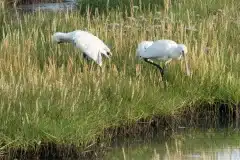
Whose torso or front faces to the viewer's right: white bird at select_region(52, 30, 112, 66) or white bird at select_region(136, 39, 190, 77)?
white bird at select_region(136, 39, 190, 77)

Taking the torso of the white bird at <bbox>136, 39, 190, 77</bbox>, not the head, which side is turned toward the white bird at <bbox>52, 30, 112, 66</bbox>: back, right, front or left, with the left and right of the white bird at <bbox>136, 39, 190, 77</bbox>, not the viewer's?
back

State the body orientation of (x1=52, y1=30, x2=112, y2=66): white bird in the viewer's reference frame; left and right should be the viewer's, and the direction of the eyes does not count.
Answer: facing to the left of the viewer

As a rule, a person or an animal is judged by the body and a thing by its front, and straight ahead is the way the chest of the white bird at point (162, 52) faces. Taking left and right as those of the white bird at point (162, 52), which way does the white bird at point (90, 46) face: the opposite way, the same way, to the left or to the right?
the opposite way

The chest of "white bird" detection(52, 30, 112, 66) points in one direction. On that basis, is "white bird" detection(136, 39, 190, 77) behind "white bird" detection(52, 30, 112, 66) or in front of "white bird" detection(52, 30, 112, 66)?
behind
